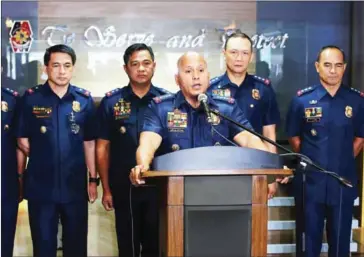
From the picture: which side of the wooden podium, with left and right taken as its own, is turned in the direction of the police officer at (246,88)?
back

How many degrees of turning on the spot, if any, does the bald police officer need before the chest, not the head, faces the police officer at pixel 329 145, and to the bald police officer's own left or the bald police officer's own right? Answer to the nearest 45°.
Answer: approximately 135° to the bald police officer's own left

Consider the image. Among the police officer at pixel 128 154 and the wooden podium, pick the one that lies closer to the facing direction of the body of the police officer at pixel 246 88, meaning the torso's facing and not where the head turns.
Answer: the wooden podium

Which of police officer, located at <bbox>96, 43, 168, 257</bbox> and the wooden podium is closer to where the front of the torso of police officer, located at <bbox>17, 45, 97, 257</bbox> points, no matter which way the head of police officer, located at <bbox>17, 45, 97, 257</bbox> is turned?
the wooden podium

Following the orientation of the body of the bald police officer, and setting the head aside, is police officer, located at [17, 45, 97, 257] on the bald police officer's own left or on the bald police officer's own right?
on the bald police officer's own right

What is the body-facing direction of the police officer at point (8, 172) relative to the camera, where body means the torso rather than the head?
toward the camera

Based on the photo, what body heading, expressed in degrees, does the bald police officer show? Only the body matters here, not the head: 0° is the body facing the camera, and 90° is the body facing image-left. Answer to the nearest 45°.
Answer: approximately 0°

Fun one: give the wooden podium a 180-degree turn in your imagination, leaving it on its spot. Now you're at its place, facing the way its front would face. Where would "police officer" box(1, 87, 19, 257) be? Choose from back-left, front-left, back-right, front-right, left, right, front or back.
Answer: front-left

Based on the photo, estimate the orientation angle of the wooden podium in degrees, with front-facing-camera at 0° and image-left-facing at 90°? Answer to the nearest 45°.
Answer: approximately 0°

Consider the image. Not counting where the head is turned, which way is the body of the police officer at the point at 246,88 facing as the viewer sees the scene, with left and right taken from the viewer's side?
facing the viewer

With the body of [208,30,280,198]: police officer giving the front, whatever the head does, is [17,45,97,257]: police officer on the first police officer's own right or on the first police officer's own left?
on the first police officer's own right

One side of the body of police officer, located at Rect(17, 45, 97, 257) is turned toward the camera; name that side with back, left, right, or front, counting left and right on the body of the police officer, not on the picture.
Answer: front
